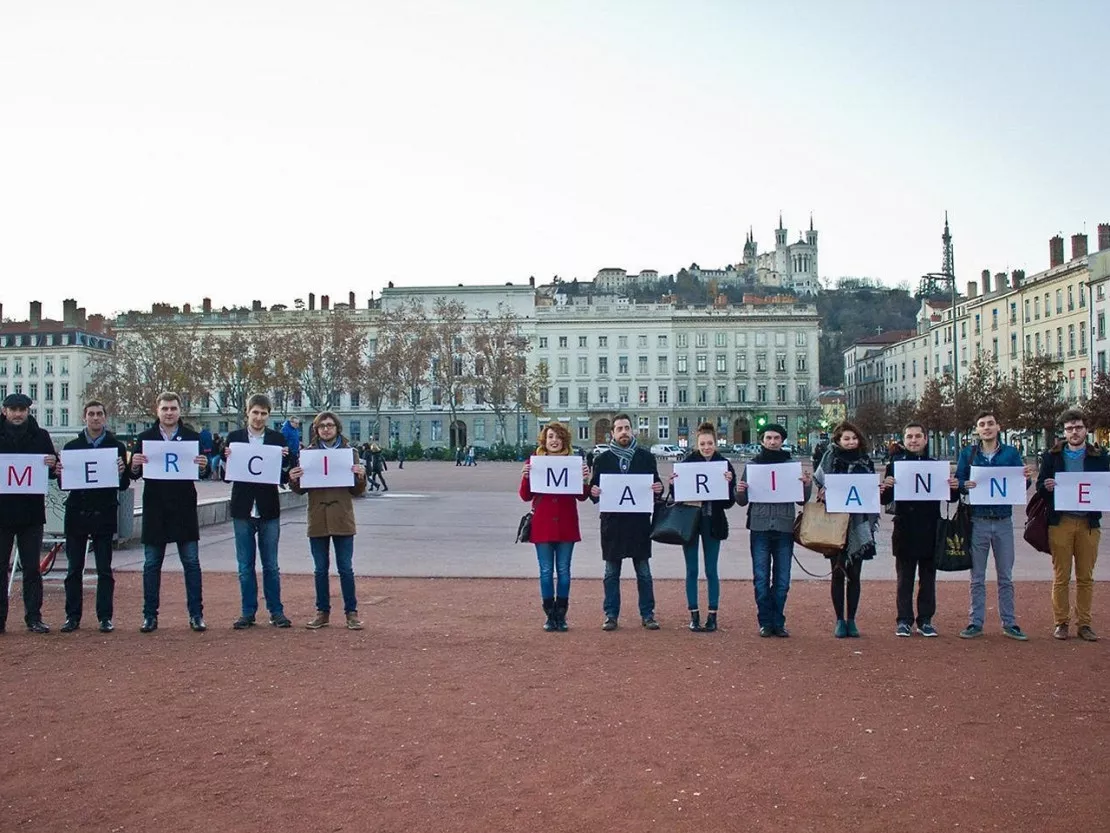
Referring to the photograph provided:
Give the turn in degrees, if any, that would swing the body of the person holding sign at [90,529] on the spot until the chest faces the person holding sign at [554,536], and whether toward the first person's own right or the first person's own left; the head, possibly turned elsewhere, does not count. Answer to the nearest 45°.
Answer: approximately 90° to the first person's own left

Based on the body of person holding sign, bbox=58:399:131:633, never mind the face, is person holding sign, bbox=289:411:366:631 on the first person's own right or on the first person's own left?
on the first person's own left

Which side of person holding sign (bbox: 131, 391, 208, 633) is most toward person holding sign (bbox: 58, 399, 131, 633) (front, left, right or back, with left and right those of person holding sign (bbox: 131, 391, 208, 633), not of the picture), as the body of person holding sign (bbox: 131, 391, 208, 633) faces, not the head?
right

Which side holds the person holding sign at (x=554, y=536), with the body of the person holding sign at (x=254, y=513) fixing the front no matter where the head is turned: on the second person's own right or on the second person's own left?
on the second person's own left

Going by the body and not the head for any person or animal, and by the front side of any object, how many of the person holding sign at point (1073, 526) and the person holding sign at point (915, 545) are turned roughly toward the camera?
2

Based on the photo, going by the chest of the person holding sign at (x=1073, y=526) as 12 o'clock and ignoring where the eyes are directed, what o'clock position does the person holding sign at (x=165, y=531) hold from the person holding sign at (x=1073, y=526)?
the person holding sign at (x=165, y=531) is roughly at 2 o'clock from the person holding sign at (x=1073, y=526).

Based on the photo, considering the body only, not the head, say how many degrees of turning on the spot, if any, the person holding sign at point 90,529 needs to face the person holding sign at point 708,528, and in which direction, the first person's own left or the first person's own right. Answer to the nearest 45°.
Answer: approximately 90° to the first person's own left

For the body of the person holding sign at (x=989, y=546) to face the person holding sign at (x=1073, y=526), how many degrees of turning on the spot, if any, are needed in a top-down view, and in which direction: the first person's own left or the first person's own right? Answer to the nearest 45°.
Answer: approximately 135° to the first person's own left
